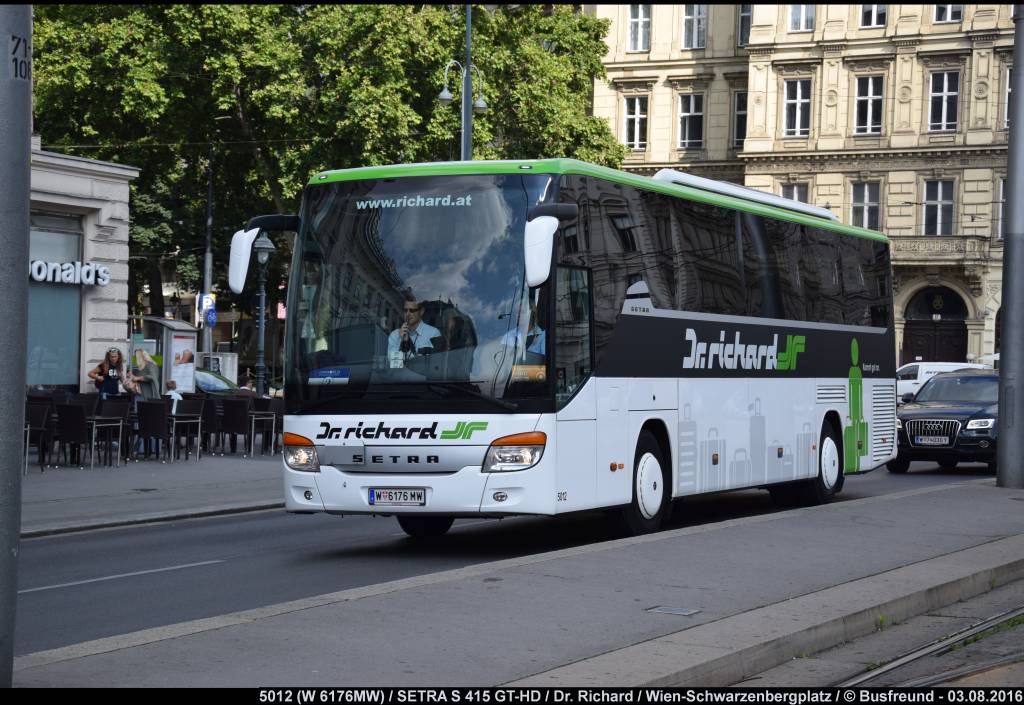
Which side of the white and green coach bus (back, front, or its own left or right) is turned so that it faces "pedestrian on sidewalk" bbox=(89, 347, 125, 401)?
right

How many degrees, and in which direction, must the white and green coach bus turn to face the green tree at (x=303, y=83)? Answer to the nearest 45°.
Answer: approximately 135° to its right

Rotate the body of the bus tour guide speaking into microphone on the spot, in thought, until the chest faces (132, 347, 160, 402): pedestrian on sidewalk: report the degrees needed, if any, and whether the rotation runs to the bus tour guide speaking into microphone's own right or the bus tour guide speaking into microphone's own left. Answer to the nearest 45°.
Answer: approximately 135° to the bus tour guide speaking into microphone's own right

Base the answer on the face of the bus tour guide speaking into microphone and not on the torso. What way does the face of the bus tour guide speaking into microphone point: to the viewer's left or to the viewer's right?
to the viewer's left

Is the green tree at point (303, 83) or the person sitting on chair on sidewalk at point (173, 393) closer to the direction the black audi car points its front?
the person sitting on chair on sidewalk

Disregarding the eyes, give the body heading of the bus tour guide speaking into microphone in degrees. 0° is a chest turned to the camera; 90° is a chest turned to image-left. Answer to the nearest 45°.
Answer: approximately 45°

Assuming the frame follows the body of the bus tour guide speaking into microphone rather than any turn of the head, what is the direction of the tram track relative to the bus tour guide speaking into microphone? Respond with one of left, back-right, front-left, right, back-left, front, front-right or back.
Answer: left

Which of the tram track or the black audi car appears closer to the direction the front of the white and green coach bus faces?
the tram track
